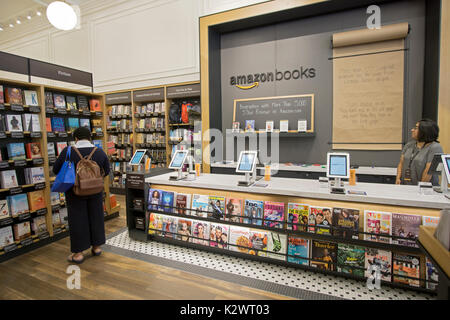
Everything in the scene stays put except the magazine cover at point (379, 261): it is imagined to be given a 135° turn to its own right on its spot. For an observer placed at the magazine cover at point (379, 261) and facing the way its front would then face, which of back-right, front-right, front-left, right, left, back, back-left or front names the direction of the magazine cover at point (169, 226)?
front-left

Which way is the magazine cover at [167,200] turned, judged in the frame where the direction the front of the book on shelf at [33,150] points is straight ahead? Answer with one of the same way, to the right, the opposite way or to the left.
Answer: to the right

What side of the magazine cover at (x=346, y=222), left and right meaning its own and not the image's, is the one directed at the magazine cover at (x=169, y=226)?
right

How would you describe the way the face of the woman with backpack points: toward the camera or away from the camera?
away from the camera

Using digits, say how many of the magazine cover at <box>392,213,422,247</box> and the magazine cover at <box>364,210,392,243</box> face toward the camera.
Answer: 2

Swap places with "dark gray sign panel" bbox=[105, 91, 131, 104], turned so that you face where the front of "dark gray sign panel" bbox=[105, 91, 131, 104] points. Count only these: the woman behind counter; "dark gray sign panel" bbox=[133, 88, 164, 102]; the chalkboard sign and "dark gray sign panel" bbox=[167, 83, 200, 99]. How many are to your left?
4

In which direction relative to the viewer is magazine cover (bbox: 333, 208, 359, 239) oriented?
toward the camera

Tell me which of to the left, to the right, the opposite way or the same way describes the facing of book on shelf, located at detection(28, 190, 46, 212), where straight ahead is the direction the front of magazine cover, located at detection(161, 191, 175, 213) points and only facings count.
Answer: to the left

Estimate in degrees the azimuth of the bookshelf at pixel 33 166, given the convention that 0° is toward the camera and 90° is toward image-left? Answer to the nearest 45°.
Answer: approximately 315°

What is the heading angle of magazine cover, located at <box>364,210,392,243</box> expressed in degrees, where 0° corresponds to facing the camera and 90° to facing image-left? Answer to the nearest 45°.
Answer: approximately 0°

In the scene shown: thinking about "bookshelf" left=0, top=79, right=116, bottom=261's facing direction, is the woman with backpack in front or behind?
in front

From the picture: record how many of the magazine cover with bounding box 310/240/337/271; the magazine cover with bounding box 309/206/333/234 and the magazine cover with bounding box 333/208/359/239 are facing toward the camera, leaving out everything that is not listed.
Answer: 3

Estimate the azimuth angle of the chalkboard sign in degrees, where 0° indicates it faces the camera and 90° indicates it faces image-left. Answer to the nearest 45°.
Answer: approximately 45°

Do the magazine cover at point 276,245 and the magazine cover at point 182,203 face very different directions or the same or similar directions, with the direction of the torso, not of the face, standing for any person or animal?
same or similar directions

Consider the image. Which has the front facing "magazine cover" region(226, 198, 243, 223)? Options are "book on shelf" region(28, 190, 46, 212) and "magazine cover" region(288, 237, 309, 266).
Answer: the book on shelf

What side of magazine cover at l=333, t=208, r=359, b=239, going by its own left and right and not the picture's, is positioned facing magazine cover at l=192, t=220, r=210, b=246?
right

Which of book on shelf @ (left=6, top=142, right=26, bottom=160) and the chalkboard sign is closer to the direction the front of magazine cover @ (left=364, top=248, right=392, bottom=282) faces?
the book on shelf

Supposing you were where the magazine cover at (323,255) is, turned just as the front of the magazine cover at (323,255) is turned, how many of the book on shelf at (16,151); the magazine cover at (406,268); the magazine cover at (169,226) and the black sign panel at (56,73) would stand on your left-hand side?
1
